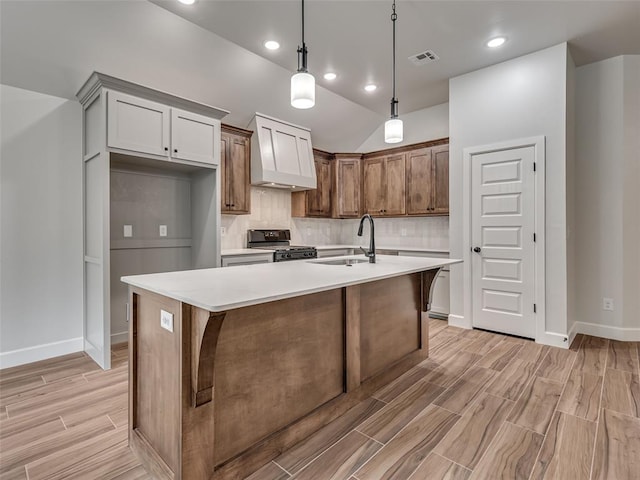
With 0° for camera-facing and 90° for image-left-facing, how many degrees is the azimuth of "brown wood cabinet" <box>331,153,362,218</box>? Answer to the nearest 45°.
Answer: approximately 0°

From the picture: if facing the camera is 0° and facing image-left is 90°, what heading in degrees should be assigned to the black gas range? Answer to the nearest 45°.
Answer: approximately 315°

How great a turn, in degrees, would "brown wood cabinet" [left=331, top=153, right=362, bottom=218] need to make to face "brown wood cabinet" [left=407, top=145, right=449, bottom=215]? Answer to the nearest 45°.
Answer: approximately 45° to its left

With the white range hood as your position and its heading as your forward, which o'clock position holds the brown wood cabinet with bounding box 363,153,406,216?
The brown wood cabinet is roughly at 10 o'clock from the white range hood.

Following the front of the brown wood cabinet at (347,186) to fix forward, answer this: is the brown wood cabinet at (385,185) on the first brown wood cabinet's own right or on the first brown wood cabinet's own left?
on the first brown wood cabinet's own left
